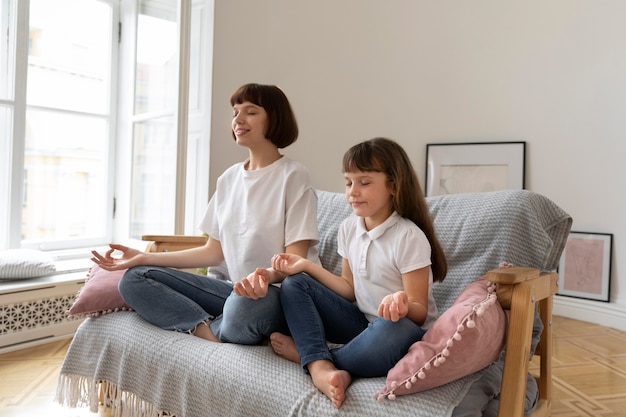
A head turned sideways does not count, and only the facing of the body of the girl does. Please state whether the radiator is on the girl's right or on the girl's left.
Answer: on the girl's right

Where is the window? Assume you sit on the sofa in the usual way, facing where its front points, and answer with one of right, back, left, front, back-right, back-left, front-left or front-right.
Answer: right

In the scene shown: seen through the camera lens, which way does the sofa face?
facing the viewer and to the left of the viewer

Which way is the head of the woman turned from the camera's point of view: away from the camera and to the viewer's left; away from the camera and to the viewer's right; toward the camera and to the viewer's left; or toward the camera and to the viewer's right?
toward the camera and to the viewer's left

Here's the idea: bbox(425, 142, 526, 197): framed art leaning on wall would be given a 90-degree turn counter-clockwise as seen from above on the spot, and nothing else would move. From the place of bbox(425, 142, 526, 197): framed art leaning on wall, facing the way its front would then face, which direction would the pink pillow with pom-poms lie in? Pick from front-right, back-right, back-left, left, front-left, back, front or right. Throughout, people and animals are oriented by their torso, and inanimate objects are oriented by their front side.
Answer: right

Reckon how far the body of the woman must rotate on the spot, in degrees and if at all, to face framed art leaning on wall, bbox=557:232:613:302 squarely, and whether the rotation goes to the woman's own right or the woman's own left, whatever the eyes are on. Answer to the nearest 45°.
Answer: approximately 180°

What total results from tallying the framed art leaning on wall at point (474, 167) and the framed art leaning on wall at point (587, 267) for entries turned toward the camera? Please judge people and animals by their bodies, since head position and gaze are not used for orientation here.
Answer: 2

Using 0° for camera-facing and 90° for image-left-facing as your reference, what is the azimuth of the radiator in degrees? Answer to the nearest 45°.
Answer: approximately 315°

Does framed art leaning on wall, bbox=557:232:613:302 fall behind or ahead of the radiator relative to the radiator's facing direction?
ahead

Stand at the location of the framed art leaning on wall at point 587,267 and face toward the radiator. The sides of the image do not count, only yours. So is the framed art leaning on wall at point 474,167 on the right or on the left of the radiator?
right

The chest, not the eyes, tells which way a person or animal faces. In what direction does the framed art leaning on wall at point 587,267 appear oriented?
toward the camera

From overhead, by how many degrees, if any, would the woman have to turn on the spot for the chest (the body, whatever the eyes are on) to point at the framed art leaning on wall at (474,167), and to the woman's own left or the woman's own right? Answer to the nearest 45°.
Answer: approximately 180°

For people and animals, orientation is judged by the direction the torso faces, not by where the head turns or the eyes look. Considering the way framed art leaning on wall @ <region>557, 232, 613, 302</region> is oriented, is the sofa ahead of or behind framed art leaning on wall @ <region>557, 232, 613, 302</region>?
ahead

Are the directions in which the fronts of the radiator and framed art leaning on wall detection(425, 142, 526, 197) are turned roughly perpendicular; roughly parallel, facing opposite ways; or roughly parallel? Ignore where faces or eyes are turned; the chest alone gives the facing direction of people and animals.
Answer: roughly perpendicular

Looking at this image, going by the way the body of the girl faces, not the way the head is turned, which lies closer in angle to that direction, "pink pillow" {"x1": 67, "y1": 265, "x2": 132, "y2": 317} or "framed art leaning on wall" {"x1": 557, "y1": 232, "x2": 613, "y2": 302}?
the pink pillow

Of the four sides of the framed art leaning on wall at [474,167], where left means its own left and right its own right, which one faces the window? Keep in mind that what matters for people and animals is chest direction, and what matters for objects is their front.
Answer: right
